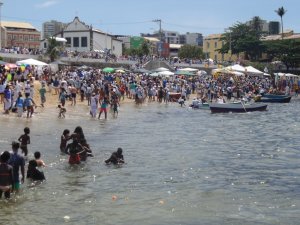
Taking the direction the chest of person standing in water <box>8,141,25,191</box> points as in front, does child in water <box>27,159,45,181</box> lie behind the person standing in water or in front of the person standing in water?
in front

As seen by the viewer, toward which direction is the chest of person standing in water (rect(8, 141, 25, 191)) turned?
away from the camera

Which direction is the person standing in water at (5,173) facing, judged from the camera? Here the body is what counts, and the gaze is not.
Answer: away from the camera

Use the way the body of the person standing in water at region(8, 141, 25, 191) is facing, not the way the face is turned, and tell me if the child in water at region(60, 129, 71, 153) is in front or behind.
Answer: in front

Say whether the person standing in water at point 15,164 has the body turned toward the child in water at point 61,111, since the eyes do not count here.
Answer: yes
